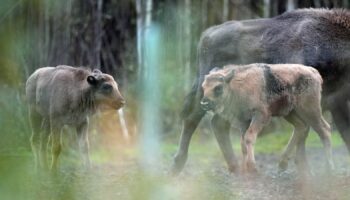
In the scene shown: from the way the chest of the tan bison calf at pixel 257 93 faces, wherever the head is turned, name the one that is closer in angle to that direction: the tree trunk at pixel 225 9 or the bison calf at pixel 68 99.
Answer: the bison calf

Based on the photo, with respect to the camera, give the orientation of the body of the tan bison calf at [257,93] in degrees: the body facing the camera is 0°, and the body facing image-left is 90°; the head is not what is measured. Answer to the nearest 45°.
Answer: approximately 90°

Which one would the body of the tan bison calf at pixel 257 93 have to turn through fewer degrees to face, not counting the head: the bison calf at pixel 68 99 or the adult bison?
the bison calf

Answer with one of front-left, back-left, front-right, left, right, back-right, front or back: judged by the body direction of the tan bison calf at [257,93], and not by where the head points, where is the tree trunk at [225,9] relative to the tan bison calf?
right
